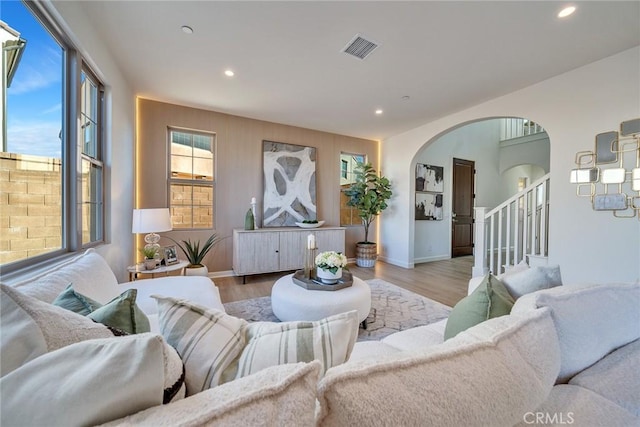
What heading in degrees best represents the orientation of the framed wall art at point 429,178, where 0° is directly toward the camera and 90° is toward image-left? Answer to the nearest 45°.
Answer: approximately 315°

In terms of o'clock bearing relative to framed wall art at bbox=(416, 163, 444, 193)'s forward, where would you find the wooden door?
The wooden door is roughly at 9 o'clock from the framed wall art.

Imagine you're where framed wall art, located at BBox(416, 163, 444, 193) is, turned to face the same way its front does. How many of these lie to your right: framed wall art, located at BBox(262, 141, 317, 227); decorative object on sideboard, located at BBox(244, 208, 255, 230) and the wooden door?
2

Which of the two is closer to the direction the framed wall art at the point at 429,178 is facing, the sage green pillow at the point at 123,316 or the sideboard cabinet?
the sage green pillow

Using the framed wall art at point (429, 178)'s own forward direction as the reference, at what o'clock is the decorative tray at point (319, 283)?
The decorative tray is roughly at 2 o'clock from the framed wall art.

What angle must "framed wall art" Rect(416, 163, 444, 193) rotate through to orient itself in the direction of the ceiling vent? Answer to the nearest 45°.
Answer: approximately 45° to its right

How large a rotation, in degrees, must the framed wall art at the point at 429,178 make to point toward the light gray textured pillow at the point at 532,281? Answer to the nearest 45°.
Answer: approximately 45° to its right

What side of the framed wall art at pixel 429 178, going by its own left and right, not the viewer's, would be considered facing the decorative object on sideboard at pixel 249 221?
right

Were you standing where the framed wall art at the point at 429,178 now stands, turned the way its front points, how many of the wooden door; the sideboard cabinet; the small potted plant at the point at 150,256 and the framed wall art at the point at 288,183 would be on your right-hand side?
3

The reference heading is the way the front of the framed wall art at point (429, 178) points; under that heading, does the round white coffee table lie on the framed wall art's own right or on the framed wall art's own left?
on the framed wall art's own right

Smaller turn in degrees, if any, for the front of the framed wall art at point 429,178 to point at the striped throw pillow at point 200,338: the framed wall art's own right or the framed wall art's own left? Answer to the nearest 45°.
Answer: approximately 45° to the framed wall art's own right

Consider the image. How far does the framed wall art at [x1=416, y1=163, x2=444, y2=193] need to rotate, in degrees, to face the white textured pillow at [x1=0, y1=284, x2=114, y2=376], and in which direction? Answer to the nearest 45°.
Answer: approximately 45° to its right

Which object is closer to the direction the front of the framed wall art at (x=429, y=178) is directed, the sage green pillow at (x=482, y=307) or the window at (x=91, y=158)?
the sage green pillow
